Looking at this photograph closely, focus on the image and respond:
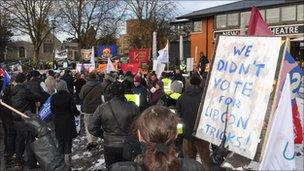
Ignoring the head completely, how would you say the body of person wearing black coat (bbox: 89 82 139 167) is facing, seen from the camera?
away from the camera

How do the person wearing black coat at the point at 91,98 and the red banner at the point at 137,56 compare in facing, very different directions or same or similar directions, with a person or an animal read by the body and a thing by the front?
very different directions

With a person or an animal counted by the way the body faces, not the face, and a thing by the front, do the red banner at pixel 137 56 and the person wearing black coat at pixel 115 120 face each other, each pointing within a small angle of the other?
yes

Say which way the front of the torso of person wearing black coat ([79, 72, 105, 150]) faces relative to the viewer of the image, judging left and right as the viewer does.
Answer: facing away from the viewer

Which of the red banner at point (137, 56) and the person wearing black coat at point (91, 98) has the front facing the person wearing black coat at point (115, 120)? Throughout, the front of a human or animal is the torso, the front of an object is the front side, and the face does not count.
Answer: the red banner

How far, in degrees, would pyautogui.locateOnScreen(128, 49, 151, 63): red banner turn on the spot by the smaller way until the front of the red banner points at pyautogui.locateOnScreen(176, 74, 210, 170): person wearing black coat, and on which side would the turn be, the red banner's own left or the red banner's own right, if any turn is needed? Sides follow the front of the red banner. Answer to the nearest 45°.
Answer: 0° — it already faces them

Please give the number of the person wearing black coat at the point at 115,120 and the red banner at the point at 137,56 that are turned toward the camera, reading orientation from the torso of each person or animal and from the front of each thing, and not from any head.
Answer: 1

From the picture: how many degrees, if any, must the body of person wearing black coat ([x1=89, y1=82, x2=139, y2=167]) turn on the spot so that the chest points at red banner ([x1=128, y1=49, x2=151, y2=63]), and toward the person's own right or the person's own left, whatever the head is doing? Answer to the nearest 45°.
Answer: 0° — they already face it

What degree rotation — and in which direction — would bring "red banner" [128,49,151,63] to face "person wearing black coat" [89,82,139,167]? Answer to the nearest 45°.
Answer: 0° — it already faces them

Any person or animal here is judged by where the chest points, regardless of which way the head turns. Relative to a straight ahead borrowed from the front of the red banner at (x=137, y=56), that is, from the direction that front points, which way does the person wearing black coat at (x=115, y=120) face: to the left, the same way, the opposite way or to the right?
the opposite way

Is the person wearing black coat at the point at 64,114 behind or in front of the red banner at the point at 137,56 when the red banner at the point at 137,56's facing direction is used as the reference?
in front
